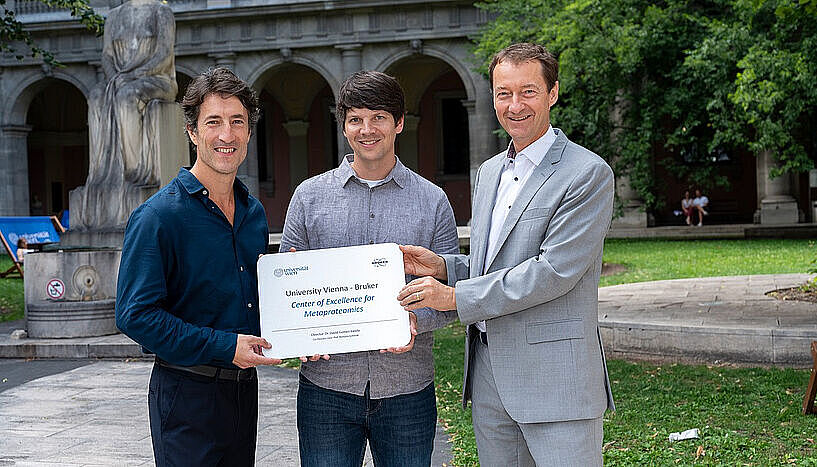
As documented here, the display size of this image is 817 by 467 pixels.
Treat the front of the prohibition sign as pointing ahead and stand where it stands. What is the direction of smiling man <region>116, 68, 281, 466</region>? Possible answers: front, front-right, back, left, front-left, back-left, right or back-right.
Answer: front

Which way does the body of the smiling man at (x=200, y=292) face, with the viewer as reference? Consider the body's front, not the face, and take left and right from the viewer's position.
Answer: facing the viewer and to the right of the viewer

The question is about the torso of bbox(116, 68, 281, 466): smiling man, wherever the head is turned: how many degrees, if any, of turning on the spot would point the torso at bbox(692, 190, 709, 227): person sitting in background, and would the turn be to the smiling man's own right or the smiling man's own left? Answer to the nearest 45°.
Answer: approximately 90° to the smiling man's own left

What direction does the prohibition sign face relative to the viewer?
toward the camera

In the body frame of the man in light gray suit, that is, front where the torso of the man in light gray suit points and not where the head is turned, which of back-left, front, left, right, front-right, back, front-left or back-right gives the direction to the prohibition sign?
right

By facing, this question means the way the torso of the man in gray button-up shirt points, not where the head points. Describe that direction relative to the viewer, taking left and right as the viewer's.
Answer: facing the viewer

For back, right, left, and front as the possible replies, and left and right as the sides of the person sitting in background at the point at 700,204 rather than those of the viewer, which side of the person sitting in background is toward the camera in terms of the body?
front

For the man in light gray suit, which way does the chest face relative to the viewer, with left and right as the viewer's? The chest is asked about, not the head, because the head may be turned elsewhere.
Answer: facing the viewer and to the left of the viewer

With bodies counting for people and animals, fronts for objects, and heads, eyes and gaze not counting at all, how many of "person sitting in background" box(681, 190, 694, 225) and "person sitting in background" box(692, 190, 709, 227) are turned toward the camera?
2

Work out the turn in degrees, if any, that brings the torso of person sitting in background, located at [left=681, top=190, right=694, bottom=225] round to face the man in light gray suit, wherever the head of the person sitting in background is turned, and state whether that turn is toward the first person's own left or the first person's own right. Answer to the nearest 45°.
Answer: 0° — they already face them

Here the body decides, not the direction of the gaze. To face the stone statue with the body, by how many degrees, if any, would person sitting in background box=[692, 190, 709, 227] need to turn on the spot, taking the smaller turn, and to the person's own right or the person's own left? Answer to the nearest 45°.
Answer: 0° — they already face it

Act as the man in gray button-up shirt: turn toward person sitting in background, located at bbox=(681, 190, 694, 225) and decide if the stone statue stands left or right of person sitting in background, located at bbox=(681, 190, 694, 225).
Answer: left
